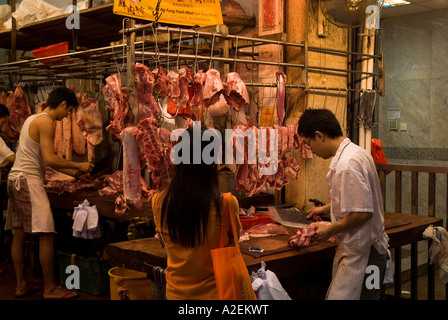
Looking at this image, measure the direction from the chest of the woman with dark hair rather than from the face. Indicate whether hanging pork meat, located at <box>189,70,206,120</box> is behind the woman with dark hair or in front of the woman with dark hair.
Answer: in front

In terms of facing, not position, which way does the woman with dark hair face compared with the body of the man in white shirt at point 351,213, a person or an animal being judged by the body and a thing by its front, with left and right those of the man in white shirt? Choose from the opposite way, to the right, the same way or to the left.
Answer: to the right

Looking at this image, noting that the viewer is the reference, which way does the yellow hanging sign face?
facing the viewer

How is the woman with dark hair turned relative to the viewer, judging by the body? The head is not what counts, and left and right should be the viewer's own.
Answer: facing away from the viewer

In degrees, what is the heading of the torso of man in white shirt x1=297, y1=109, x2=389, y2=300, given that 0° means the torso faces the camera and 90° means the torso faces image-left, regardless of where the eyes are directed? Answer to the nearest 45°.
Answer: approximately 90°

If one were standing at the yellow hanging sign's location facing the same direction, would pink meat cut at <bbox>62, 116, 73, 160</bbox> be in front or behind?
behind

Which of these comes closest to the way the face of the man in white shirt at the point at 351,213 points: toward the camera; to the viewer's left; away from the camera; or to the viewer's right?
to the viewer's left

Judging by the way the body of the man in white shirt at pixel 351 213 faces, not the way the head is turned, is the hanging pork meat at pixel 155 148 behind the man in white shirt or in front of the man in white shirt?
in front

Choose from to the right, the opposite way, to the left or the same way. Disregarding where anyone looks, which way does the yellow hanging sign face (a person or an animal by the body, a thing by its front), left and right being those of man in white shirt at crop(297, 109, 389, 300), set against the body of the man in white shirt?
to the left

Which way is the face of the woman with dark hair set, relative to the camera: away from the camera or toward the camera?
away from the camera

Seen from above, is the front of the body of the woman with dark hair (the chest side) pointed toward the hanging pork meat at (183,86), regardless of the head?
yes

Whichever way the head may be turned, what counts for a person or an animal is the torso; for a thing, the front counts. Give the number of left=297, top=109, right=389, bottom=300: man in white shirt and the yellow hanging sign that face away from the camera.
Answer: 0
